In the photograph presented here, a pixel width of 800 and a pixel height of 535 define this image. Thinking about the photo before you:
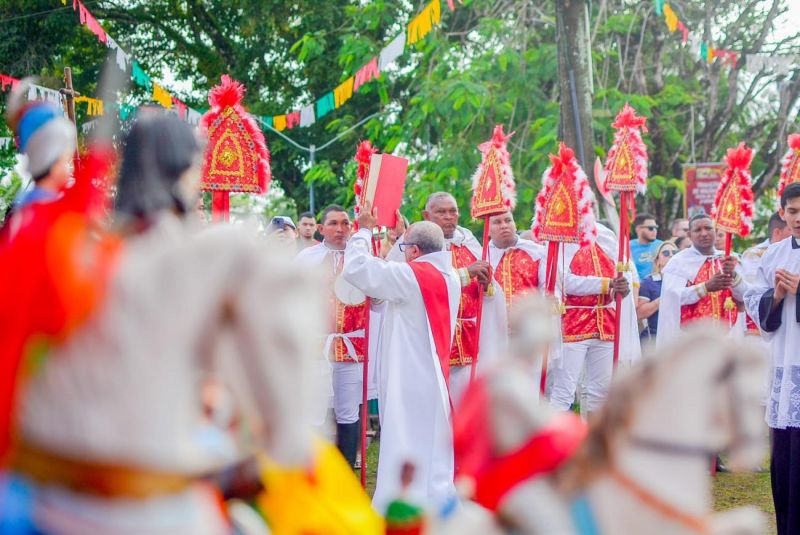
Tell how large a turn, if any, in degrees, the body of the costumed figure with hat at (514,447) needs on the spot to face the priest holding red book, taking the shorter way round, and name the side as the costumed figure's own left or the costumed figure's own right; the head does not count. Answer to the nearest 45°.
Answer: approximately 90° to the costumed figure's own left

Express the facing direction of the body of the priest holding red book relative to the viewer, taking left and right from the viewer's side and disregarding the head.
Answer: facing away from the viewer and to the left of the viewer

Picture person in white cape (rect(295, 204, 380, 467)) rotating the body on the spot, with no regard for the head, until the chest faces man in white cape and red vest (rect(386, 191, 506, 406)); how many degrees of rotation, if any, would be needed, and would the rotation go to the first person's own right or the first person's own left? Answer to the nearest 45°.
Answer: approximately 90° to the first person's own left

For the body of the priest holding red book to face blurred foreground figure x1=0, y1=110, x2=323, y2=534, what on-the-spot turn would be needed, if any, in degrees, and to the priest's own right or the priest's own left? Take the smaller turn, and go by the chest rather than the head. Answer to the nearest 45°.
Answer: approximately 135° to the priest's own left

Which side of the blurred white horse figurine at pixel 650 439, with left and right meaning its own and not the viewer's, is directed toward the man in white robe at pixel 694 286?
left

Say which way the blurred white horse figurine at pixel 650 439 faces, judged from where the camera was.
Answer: facing to the right of the viewer

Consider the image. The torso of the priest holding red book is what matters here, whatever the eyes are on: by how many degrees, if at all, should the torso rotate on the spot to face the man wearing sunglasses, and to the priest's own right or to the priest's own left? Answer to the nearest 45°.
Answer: approximately 90° to the priest's own right

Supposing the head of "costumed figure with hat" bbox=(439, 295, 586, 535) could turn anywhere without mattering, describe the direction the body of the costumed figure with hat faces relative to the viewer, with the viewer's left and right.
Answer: facing to the right of the viewer
